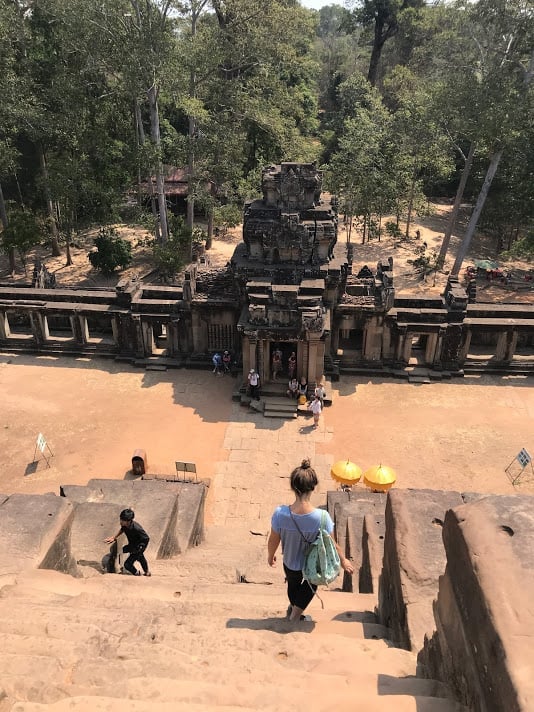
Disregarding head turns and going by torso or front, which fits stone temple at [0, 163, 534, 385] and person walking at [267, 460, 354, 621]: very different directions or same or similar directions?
very different directions

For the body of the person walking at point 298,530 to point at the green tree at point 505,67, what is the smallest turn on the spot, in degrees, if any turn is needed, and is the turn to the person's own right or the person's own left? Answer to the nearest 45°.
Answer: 0° — they already face it

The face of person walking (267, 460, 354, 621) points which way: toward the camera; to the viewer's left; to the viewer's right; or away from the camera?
away from the camera

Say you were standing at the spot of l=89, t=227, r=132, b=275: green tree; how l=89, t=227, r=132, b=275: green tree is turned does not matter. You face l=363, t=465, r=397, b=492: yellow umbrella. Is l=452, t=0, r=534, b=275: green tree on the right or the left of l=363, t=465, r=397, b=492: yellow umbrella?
left

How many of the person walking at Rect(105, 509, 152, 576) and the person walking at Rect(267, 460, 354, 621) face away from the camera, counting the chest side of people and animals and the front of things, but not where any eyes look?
1

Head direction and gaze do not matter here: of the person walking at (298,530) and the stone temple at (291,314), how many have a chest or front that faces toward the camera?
1

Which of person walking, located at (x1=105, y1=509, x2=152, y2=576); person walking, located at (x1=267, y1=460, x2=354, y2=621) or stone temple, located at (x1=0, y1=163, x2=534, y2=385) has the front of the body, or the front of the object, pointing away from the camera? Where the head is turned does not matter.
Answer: person walking, located at (x1=267, y1=460, x2=354, y2=621)

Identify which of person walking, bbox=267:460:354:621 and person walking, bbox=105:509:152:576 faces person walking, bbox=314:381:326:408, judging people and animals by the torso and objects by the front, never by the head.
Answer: person walking, bbox=267:460:354:621

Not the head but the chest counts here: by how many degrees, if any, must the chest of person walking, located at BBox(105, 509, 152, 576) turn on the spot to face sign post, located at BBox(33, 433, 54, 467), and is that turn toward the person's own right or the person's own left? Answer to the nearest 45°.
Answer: approximately 135° to the person's own right

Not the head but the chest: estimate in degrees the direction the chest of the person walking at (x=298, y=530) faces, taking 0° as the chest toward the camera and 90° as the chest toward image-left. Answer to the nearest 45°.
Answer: approximately 180°

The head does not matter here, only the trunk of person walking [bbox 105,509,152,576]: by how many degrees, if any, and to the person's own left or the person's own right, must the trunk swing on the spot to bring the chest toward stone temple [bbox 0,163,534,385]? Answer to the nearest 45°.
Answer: approximately 180°

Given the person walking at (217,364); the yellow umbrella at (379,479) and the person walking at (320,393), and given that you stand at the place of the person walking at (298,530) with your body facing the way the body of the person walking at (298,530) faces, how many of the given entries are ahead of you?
3
